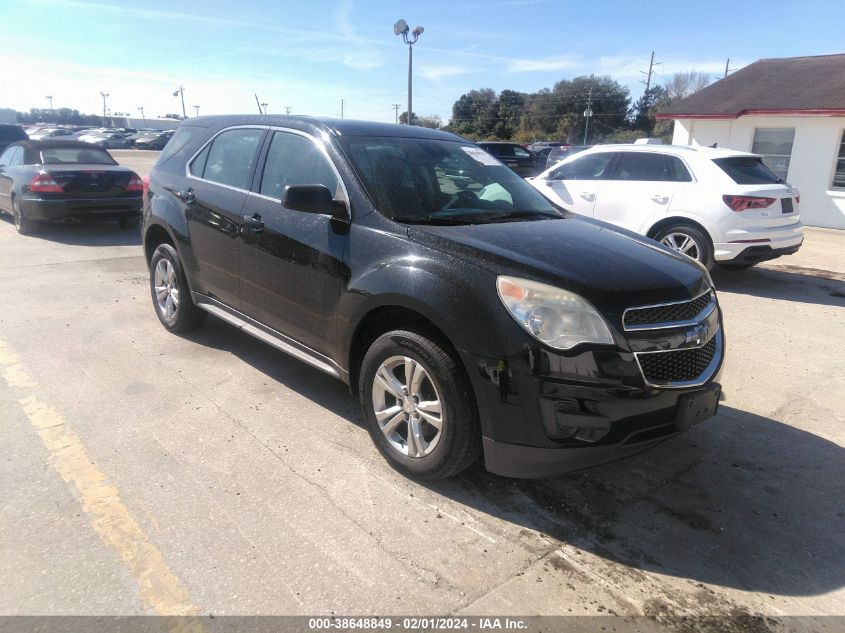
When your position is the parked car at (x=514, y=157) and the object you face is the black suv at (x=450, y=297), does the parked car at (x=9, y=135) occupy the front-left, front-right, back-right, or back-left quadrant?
front-right

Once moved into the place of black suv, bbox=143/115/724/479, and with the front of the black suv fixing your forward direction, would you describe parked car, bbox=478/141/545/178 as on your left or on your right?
on your left

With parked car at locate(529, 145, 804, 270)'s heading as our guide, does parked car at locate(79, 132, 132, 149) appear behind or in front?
in front

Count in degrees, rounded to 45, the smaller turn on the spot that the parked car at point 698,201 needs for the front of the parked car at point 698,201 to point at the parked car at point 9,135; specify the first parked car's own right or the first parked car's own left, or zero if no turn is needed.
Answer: approximately 45° to the first parked car's own left

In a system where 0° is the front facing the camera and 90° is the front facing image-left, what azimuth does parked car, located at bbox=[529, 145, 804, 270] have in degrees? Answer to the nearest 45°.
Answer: approximately 135°

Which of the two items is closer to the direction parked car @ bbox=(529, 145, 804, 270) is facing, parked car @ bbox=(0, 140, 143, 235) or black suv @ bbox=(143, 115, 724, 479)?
the parked car

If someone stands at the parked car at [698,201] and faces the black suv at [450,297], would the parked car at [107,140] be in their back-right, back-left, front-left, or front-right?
back-right

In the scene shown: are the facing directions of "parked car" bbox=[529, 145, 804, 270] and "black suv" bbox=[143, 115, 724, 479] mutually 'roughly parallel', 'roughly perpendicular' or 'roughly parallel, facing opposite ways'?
roughly parallel, facing opposite ways

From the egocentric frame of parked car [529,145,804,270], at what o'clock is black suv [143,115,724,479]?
The black suv is roughly at 8 o'clock from the parked car.

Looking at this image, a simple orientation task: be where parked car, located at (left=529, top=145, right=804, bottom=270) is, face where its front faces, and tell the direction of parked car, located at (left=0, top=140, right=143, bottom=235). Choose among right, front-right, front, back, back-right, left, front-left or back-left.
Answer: front-left

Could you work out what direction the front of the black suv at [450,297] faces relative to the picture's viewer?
facing the viewer and to the right of the viewer
